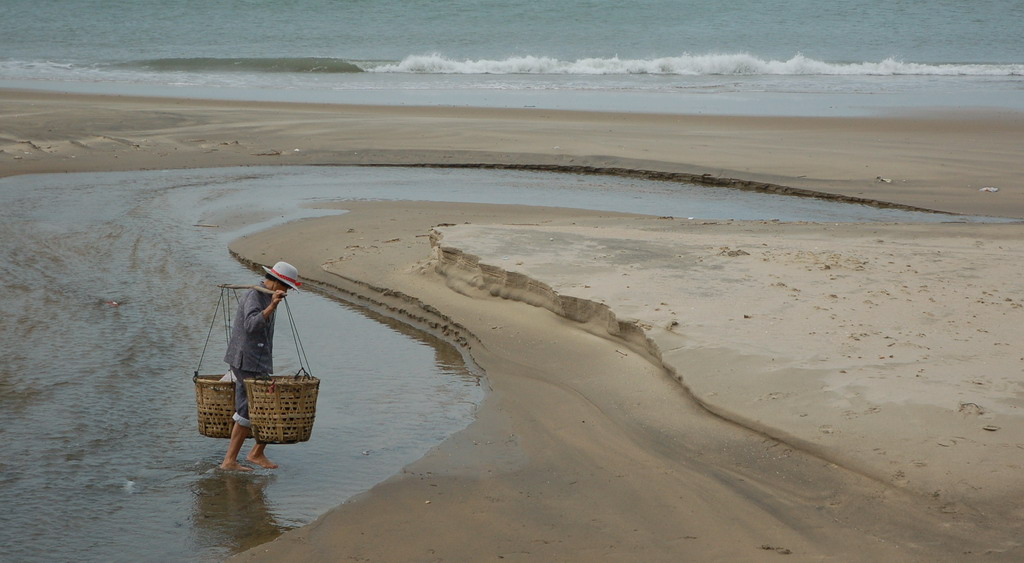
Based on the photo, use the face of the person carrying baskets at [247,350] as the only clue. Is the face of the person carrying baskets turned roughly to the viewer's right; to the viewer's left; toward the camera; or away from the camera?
to the viewer's right

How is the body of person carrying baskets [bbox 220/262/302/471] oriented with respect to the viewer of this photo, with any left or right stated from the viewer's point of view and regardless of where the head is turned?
facing to the right of the viewer
